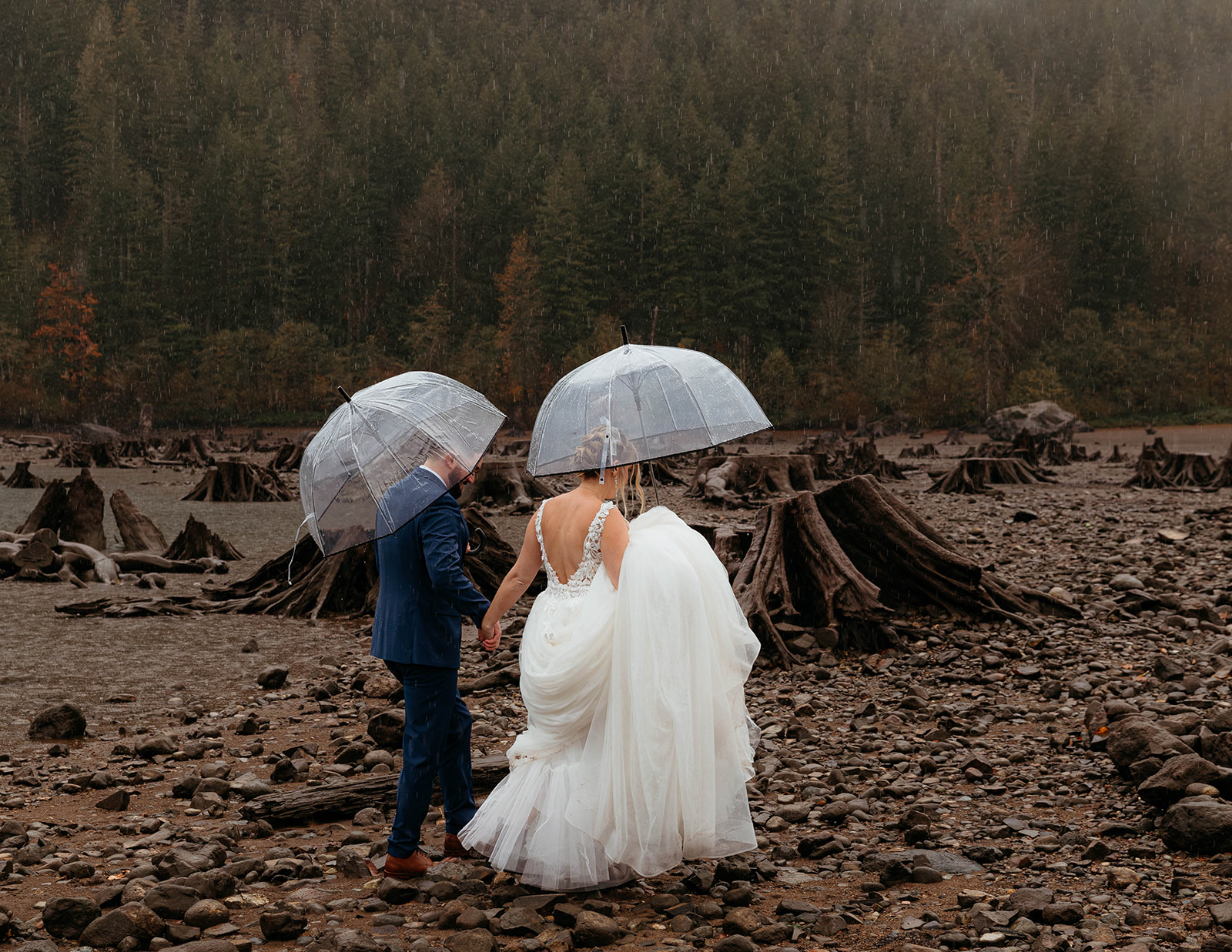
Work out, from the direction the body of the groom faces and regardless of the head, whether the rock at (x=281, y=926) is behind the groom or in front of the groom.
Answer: behind

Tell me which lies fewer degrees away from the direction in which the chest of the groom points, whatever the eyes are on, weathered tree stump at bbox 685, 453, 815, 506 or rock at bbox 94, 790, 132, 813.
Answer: the weathered tree stump

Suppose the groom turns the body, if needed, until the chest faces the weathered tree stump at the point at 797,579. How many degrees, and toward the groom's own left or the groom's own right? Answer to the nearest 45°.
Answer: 0° — they already face it

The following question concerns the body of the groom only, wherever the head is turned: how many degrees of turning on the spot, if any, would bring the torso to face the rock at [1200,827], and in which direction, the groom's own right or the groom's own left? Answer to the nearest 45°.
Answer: approximately 45° to the groom's own right

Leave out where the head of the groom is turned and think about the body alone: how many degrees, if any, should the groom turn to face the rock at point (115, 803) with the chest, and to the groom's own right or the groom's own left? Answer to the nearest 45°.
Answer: approximately 90° to the groom's own left

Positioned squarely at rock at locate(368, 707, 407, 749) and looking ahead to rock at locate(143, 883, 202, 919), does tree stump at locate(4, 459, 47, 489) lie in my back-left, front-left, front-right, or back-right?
back-right

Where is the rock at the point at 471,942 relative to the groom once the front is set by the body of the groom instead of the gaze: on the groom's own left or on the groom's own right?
on the groom's own right

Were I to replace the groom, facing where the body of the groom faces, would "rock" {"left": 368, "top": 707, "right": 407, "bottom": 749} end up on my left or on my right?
on my left

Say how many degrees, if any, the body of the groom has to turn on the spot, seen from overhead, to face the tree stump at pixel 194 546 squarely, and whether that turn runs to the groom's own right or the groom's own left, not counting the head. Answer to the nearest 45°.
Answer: approximately 45° to the groom's own left

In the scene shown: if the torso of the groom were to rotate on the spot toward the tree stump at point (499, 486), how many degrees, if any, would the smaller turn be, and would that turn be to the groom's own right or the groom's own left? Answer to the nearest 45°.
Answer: approximately 45° to the groom's own left

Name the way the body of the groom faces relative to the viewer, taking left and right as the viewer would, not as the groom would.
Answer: facing away from the viewer and to the right of the viewer

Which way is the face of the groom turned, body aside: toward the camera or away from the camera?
away from the camera

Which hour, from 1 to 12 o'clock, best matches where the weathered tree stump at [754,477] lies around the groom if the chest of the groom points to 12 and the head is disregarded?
The weathered tree stump is roughly at 11 o'clock from the groom.
